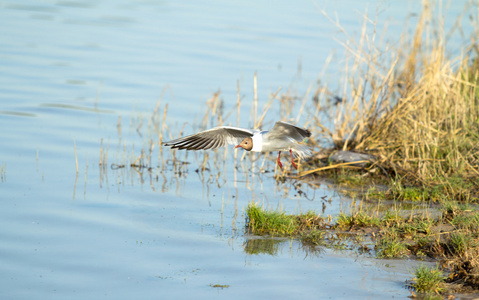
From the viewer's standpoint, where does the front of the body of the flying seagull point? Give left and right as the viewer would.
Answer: facing the viewer and to the left of the viewer
